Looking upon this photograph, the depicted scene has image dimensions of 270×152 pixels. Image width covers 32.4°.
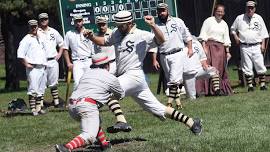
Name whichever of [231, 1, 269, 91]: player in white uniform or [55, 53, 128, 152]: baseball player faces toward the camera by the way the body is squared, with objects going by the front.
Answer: the player in white uniform

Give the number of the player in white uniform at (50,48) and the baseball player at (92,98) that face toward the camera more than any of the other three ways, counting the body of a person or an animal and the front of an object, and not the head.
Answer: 1

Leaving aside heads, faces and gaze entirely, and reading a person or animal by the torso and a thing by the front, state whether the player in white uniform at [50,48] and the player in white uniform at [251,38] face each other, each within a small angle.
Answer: no

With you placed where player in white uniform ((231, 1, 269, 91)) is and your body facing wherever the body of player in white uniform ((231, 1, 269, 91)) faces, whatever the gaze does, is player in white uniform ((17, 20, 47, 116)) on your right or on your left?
on your right

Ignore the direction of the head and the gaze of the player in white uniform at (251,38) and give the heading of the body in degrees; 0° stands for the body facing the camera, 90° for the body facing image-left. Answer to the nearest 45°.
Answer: approximately 0°

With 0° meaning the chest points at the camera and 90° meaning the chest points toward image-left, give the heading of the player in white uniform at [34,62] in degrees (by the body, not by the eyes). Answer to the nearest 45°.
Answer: approximately 315°

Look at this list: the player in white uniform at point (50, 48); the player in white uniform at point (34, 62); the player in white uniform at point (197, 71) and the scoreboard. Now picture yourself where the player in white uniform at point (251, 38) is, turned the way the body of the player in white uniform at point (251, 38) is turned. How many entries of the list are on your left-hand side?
0

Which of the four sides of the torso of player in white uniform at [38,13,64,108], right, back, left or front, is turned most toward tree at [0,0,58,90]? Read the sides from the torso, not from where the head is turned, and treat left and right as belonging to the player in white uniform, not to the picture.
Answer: back

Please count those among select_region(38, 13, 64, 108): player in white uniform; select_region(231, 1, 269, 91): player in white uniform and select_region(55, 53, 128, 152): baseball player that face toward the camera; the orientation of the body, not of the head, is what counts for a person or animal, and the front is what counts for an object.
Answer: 2

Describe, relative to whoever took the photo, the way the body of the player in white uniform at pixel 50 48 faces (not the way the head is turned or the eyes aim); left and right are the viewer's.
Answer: facing the viewer

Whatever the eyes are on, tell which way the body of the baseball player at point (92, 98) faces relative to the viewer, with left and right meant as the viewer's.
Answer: facing away from the viewer and to the right of the viewer

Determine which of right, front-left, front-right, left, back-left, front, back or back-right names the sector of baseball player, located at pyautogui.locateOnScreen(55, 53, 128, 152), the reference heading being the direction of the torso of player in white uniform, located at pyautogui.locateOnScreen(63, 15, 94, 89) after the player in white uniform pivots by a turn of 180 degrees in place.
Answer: back-left

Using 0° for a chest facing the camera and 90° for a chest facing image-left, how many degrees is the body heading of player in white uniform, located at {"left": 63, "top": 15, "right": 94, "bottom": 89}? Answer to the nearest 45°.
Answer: approximately 315°

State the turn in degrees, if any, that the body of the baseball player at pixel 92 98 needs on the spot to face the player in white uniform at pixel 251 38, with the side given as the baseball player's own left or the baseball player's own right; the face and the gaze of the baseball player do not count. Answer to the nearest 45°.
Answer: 0° — they already face them

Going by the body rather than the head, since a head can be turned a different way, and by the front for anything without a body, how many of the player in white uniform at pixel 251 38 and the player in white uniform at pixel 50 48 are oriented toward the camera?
2
